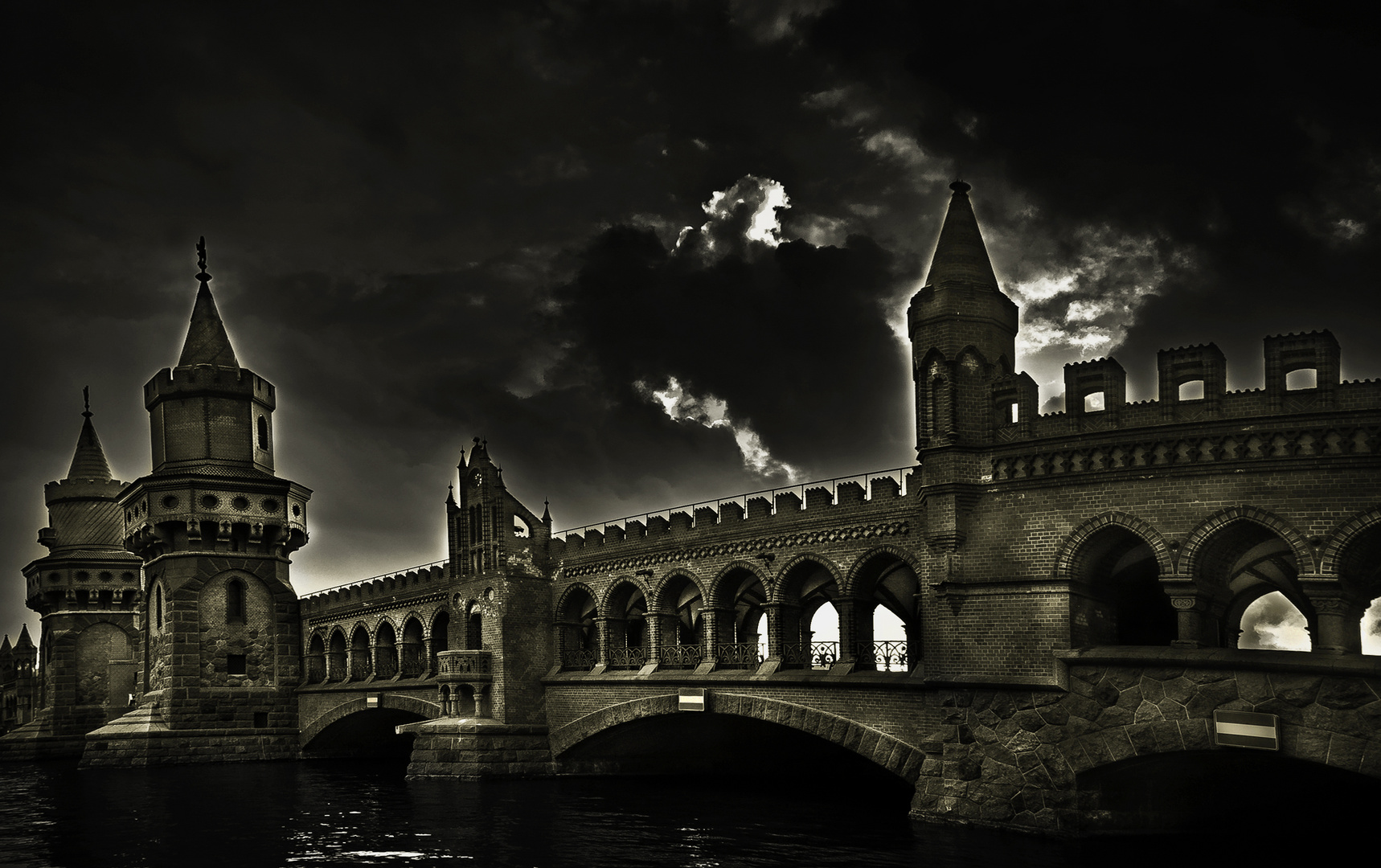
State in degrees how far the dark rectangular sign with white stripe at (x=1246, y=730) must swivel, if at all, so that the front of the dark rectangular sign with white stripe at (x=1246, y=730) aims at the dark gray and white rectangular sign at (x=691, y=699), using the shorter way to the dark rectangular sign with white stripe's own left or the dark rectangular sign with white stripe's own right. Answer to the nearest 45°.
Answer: approximately 135° to the dark rectangular sign with white stripe's own right

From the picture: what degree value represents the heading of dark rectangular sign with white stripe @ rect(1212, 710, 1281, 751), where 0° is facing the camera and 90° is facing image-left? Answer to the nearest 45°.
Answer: approximately 0°

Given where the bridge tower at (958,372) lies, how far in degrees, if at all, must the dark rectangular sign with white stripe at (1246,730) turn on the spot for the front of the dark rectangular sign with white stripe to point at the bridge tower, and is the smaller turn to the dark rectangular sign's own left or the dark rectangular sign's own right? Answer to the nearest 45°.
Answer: approximately 135° to the dark rectangular sign's own right
